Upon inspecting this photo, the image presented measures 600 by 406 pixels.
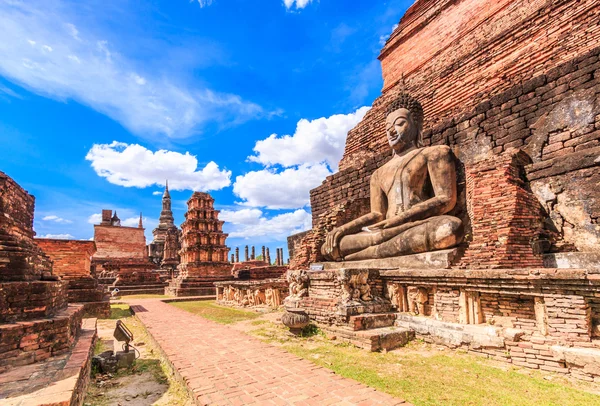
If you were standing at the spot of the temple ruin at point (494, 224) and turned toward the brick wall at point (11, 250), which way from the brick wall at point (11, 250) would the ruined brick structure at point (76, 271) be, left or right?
right

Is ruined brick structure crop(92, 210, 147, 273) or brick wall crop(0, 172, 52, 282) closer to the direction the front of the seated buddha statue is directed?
the brick wall

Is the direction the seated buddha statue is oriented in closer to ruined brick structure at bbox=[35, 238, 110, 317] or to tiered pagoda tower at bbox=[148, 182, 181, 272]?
the ruined brick structure

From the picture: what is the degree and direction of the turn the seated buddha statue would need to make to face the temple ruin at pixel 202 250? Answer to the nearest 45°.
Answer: approximately 90° to its right

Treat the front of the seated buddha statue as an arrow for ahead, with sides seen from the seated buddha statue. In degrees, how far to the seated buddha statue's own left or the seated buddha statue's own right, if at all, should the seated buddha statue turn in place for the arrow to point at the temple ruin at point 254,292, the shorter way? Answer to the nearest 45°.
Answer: approximately 90° to the seated buddha statue's own right

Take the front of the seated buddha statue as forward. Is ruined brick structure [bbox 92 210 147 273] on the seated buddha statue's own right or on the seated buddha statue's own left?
on the seated buddha statue's own right

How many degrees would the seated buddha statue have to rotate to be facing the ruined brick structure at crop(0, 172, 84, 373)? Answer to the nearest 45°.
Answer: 0° — it already faces it

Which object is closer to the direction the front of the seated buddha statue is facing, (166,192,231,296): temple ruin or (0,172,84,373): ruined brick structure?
the ruined brick structure

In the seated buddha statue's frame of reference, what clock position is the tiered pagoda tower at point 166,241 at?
The tiered pagoda tower is roughly at 3 o'clock from the seated buddha statue.

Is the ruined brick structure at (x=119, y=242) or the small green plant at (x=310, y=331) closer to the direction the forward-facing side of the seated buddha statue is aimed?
the small green plant

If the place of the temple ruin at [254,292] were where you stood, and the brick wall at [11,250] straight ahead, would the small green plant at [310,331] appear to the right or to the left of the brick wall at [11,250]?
left
